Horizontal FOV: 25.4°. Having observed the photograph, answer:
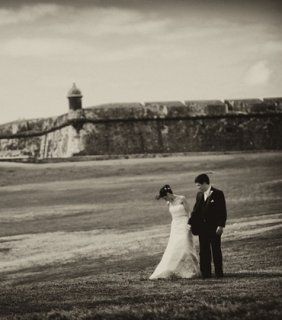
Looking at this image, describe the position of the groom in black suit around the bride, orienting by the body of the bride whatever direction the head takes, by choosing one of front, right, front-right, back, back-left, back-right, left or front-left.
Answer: left
